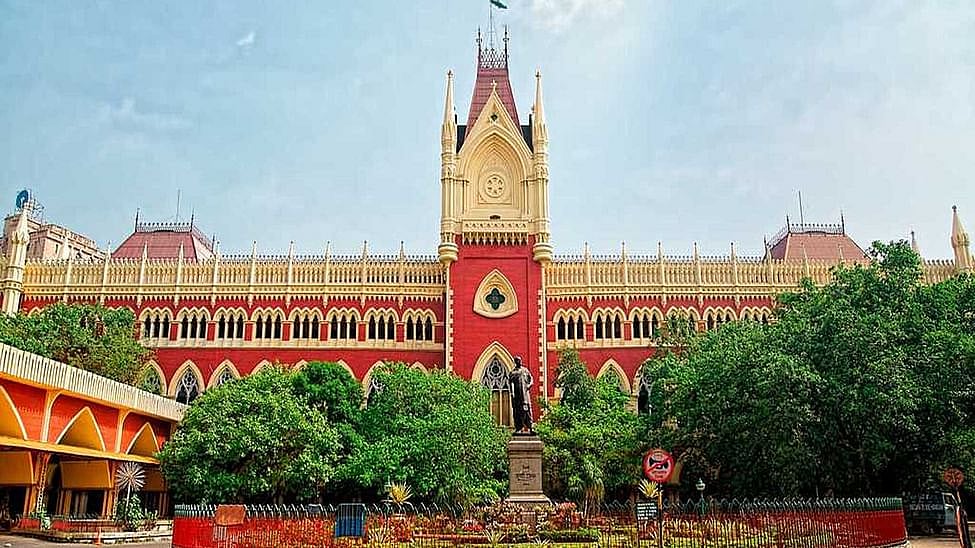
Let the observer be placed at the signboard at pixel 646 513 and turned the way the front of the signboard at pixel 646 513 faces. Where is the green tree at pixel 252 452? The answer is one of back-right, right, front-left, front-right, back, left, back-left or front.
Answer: back-right

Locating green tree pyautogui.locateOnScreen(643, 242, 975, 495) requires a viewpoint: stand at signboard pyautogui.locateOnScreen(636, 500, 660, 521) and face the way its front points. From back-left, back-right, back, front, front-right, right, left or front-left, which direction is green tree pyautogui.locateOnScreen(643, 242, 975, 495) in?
back-left

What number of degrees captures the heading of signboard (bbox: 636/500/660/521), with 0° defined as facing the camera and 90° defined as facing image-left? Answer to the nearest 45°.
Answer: approximately 0°

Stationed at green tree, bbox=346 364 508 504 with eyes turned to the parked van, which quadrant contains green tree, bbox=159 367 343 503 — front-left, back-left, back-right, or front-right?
back-right

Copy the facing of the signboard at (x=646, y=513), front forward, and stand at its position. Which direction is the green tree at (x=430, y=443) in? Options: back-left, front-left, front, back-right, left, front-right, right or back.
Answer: back-right

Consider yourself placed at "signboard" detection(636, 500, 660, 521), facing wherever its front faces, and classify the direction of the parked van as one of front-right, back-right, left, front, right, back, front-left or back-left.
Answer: back-left

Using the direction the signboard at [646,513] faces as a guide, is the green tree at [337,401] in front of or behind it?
behind

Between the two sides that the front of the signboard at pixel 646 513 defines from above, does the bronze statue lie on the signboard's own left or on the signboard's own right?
on the signboard's own right
